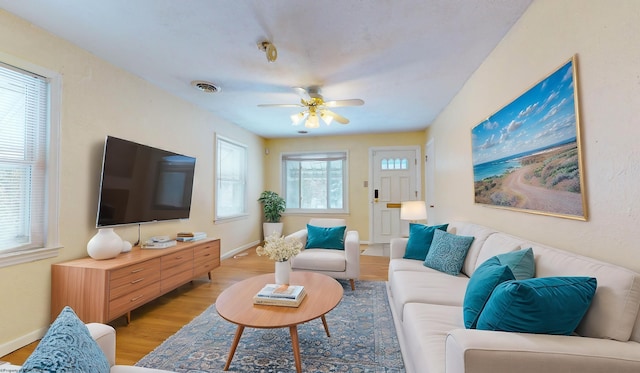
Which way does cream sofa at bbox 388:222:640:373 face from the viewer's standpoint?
to the viewer's left

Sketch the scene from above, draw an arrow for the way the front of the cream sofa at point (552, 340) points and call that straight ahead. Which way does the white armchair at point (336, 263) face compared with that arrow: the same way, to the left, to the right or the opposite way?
to the left

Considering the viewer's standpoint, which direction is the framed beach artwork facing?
facing the viewer and to the left of the viewer

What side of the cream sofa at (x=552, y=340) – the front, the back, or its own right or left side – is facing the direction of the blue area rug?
front

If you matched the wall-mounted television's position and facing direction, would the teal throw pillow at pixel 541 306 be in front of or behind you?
in front

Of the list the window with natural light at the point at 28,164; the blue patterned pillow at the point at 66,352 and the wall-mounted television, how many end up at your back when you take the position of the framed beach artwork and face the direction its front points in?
0

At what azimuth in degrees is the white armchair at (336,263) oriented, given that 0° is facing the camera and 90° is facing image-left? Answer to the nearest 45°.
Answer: approximately 45°

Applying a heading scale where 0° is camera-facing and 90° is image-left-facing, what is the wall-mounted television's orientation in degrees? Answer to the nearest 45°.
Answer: approximately 315°

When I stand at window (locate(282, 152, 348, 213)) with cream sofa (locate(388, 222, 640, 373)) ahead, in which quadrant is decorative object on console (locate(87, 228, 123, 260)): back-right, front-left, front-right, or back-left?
front-right

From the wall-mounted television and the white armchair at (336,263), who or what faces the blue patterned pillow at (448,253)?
the wall-mounted television

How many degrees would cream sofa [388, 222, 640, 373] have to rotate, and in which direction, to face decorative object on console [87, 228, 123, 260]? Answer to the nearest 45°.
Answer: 0° — it already faces it

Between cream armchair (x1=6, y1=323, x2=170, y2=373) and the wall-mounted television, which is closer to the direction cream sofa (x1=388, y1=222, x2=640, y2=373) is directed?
the wall-mounted television

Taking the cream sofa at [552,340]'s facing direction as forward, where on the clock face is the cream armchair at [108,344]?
the cream armchair at [108,344] is roughly at 11 o'clock from the cream sofa at [552,340].

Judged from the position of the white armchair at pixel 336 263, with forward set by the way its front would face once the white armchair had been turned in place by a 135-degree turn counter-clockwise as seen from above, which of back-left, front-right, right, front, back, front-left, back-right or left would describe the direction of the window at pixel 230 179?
back-left

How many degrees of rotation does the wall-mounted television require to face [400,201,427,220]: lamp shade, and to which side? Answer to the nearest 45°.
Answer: approximately 45° to its left

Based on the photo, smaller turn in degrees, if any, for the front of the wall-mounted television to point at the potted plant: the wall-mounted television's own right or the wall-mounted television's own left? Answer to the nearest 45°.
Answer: approximately 90° to the wall-mounted television's own left

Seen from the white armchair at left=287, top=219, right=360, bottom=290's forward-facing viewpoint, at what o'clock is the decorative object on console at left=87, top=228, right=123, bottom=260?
The decorative object on console is roughly at 1 o'clock from the white armchair.

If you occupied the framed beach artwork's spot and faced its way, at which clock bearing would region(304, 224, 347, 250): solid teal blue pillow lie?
The solid teal blue pillow is roughly at 2 o'clock from the framed beach artwork.

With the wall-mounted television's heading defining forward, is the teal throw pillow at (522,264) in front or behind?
in front

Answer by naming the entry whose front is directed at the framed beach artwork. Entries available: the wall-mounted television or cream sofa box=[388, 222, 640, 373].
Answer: the wall-mounted television

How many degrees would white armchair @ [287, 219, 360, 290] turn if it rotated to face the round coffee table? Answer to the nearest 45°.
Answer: approximately 45° to its left

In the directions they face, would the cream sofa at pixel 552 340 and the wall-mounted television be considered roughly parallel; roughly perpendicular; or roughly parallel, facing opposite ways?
roughly parallel, facing opposite ways
